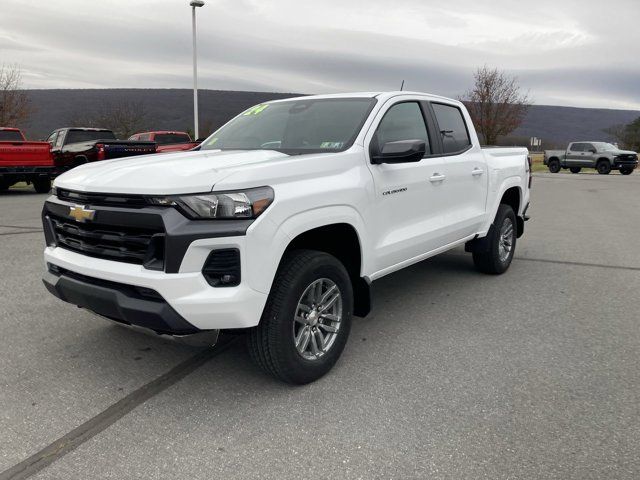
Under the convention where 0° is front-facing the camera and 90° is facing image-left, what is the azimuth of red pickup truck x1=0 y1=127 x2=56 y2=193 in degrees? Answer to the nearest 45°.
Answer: approximately 135°

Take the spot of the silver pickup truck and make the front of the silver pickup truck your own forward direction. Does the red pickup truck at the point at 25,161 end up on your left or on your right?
on your right

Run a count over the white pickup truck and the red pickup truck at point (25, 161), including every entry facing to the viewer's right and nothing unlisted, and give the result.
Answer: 0

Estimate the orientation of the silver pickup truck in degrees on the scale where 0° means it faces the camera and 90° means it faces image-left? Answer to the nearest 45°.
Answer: approximately 315°

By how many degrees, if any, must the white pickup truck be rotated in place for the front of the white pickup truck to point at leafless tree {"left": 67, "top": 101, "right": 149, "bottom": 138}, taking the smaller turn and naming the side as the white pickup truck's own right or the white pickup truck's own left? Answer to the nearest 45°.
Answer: approximately 135° to the white pickup truck's own right

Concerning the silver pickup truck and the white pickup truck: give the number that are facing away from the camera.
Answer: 0

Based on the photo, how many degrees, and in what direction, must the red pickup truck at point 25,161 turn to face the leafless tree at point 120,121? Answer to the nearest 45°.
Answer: approximately 45° to its right

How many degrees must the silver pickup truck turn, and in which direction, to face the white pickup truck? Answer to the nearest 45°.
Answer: approximately 45° to its right

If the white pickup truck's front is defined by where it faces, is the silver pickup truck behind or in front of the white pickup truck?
behind

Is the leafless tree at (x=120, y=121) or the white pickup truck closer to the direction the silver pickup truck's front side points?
the white pickup truck

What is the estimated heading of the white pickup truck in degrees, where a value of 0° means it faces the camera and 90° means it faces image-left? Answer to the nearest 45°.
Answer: approximately 45°
